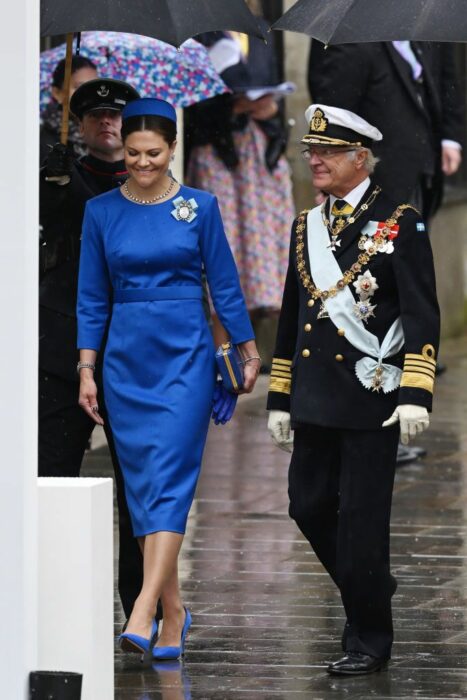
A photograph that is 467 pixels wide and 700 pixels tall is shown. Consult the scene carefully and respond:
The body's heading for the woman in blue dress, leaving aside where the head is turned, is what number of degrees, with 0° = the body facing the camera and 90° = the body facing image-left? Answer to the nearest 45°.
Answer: approximately 0°

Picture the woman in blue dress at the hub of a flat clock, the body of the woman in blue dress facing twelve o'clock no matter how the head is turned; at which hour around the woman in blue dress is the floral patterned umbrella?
The floral patterned umbrella is roughly at 6 o'clock from the woman in blue dress.

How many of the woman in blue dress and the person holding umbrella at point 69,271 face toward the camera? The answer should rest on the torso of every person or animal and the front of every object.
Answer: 2

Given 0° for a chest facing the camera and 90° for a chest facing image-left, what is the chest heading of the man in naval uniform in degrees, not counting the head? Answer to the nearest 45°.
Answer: approximately 45°

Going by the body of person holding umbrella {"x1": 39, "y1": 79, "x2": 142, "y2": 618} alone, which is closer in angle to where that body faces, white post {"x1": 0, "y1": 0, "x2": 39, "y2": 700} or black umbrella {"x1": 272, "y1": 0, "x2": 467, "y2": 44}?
the white post

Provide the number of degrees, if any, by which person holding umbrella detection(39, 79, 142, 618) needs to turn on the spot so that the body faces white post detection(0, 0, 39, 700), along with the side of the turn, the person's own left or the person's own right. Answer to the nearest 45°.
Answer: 0° — they already face it

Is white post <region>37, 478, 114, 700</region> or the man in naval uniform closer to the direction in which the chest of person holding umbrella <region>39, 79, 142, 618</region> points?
the white post

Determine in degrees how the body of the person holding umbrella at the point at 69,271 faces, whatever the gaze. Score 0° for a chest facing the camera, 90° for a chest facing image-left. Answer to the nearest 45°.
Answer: approximately 0°
